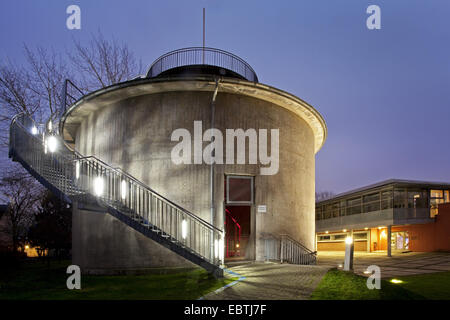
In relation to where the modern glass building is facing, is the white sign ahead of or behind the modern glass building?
ahead

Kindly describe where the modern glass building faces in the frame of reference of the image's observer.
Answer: facing the viewer and to the left of the viewer
